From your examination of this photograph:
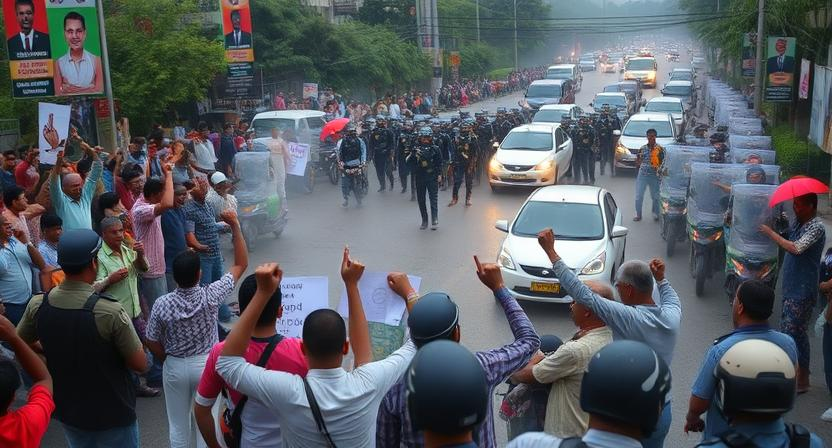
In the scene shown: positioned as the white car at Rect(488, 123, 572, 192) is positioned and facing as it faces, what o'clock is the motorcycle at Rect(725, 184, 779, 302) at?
The motorcycle is roughly at 10 o'clock from the white car.

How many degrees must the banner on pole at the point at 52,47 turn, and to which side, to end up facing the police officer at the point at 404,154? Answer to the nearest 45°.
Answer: approximately 90° to its left

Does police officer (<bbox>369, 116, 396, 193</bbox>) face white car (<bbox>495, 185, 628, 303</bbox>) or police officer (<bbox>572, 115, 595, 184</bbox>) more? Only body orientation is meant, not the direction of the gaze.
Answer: the white car

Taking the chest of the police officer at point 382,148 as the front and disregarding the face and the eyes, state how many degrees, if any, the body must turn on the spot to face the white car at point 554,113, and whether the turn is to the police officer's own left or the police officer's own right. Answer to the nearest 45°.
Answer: approximately 135° to the police officer's own left
